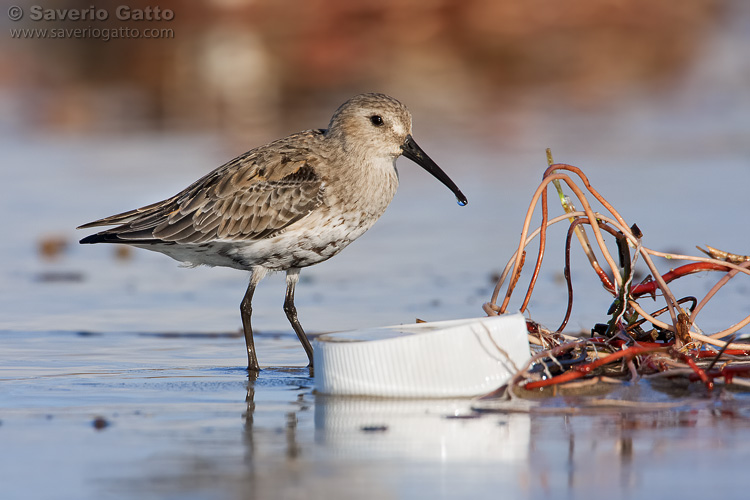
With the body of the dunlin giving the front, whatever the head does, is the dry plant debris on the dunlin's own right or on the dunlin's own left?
on the dunlin's own right

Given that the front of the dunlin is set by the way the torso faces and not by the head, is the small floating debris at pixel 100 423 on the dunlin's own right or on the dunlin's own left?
on the dunlin's own right

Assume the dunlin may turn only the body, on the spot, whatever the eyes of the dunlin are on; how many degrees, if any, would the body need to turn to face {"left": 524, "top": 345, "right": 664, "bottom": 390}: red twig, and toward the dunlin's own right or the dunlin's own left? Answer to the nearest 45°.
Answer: approximately 45° to the dunlin's own right

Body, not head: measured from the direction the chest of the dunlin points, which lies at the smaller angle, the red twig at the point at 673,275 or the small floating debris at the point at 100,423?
the red twig

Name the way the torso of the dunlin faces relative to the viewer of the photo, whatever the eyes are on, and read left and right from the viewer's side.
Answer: facing to the right of the viewer

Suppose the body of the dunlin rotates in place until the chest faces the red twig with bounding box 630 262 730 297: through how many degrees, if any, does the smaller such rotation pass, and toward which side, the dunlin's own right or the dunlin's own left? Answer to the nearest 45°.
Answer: approximately 45° to the dunlin's own right
